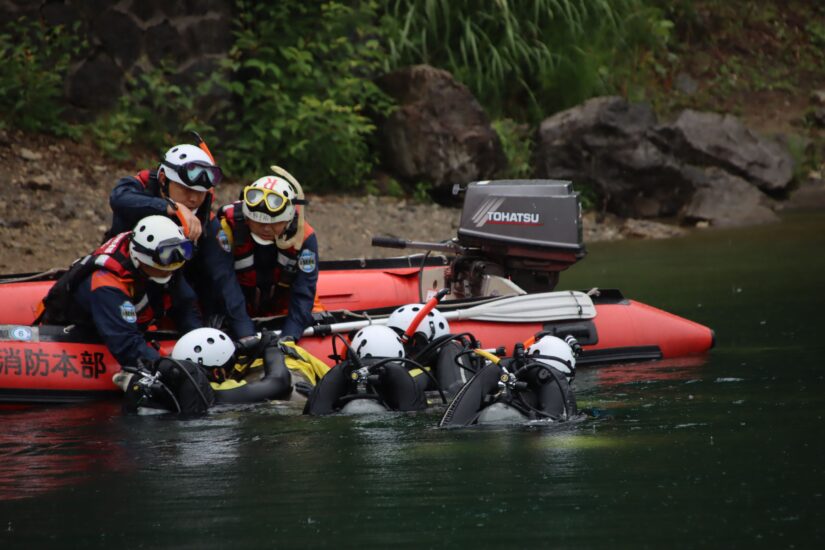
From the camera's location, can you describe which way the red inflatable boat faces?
facing to the left of the viewer

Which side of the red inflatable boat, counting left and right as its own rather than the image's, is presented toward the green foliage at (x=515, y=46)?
right

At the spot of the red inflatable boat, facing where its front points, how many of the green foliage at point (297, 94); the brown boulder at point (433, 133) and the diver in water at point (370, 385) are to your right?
2

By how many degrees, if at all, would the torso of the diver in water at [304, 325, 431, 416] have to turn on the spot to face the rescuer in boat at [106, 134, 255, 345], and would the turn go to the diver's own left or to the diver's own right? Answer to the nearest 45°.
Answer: approximately 45° to the diver's own left

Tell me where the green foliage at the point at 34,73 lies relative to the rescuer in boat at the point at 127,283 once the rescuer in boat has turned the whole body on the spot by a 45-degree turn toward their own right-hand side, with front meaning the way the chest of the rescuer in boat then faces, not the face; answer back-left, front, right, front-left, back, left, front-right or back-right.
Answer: back

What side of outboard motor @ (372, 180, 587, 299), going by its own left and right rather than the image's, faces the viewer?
left

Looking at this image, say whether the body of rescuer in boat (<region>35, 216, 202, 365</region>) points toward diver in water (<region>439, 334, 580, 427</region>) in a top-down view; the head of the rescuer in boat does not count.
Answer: yes

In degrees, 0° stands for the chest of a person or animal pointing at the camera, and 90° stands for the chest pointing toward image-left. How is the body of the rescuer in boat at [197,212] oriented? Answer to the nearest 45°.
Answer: approximately 315°

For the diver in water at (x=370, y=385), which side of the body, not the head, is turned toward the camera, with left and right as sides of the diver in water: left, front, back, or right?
back

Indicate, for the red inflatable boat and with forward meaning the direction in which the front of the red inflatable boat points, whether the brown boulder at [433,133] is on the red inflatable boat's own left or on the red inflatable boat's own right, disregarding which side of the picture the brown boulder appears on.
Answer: on the red inflatable boat's own right

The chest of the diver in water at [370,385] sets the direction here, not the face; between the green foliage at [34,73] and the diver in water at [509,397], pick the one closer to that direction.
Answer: the green foliage

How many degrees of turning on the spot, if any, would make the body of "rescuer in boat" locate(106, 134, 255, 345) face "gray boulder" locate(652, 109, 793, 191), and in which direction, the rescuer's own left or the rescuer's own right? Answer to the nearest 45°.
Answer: approximately 90° to the rescuer's own left
